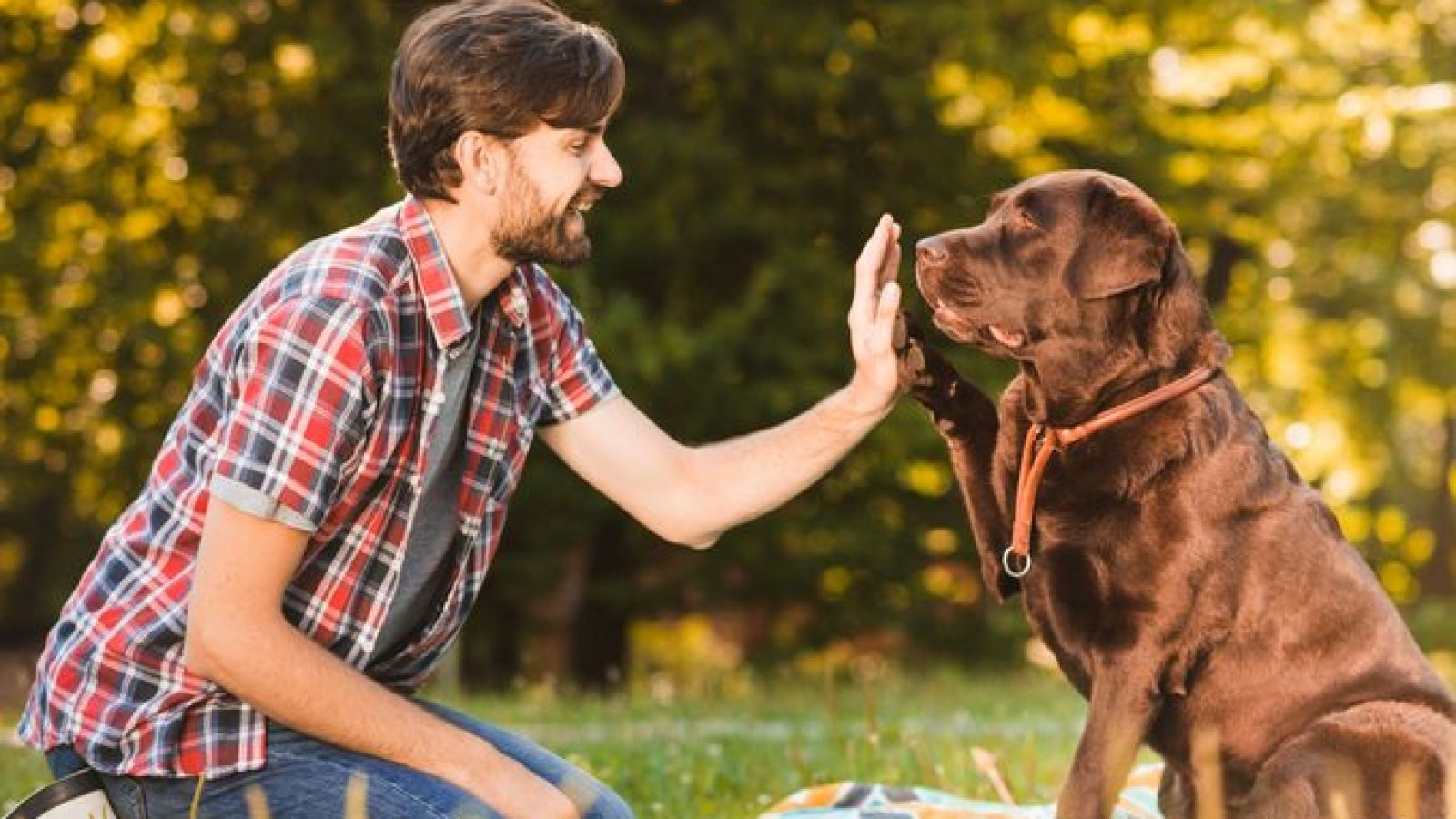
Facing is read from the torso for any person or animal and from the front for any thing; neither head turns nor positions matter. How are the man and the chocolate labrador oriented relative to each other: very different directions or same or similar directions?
very different directions

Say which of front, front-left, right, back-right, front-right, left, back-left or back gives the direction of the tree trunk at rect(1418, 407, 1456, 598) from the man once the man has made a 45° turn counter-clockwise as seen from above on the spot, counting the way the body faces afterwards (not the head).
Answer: front

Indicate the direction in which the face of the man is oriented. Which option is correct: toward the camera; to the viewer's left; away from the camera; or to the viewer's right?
to the viewer's right

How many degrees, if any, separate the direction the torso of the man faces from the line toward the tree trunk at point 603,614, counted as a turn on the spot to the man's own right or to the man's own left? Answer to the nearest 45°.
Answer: approximately 90° to the man's own left

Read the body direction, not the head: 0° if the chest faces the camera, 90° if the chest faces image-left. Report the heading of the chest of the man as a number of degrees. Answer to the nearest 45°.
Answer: approximately 270°

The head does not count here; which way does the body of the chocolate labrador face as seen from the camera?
to the viewer's left

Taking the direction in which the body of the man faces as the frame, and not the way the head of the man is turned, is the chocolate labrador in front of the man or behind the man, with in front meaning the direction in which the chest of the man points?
in front

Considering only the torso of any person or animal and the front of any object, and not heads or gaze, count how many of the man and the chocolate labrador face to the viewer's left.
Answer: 1

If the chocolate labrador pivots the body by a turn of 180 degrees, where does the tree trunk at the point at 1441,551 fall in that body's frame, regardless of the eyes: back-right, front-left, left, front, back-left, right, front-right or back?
left

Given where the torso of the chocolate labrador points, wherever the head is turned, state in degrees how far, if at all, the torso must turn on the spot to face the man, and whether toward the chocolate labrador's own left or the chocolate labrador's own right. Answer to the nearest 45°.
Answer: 0° — it already faces them

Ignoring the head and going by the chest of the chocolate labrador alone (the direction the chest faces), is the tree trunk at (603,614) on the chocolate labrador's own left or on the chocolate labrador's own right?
on the chocolate labrador's own right

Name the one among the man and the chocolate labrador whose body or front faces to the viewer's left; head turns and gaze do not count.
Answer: the chocolate labrador
